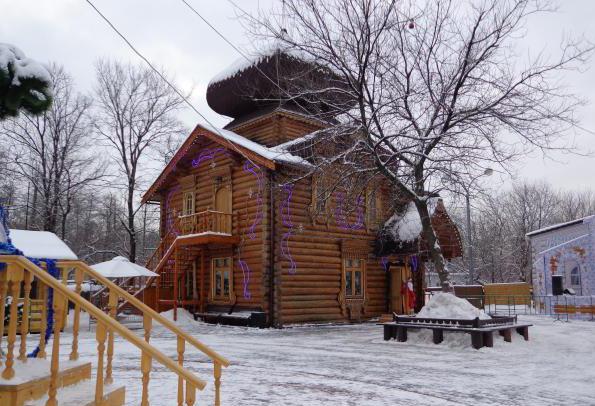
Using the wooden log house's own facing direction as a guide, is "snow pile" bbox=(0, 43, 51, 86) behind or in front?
in front

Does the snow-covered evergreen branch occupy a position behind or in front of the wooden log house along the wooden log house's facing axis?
in front

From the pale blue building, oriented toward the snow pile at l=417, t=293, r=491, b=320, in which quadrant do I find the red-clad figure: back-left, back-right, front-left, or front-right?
front-right

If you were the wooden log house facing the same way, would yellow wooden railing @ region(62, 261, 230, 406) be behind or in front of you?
in front
